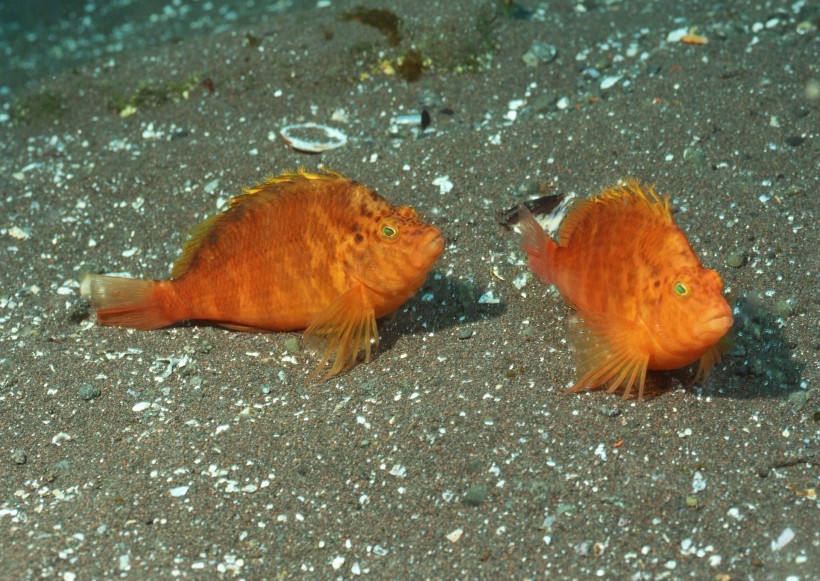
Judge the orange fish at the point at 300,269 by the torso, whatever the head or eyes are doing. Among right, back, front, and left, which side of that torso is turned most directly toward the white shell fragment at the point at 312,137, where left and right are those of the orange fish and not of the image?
left

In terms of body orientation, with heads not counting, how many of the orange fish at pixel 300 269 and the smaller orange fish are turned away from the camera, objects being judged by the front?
0

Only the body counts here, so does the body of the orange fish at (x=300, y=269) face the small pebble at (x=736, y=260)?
yes

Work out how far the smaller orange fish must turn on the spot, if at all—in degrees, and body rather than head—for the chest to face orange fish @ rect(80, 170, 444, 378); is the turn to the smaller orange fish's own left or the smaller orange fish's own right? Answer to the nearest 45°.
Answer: approximately 135° to the smaller orange fish's own right

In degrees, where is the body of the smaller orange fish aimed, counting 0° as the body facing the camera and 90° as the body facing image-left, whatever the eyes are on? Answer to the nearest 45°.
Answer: approximately 315°

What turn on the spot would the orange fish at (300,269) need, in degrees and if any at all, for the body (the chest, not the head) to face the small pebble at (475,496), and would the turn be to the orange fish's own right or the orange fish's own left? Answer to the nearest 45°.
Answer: approximately 90° to the orange fish's own right

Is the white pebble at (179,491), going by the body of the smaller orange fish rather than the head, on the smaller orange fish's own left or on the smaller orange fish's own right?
on the smaller orange fish's own right

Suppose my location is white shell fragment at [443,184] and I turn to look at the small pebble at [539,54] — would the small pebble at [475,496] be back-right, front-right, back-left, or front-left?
back-right

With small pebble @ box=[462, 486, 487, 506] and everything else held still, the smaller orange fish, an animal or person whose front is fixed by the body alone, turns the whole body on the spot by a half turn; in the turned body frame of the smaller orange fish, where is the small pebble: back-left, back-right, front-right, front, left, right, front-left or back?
left

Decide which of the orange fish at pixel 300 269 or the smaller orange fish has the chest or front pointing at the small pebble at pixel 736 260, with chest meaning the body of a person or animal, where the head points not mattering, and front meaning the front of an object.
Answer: the orange fish

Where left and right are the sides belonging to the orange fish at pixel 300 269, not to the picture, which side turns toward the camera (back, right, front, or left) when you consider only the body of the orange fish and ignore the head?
right
